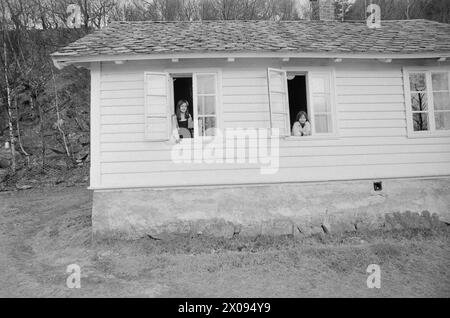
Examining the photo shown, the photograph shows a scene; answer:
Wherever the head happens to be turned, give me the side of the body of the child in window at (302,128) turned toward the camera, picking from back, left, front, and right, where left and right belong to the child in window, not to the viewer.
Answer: front
